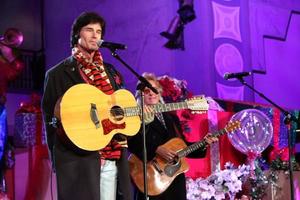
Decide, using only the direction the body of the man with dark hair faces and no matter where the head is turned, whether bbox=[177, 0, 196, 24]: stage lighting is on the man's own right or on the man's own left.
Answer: on the man's own left

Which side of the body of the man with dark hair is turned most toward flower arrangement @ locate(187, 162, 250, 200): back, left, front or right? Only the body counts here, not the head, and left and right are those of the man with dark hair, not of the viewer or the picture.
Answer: left
